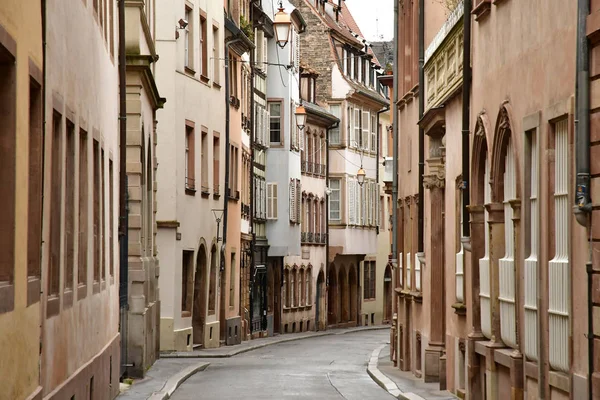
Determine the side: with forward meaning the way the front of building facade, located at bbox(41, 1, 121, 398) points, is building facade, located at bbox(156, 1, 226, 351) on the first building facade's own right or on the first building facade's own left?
on the first building facade's own left

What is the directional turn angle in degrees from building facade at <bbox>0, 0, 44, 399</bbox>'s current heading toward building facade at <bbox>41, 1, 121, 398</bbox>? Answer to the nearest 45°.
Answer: approximately 90° to its left

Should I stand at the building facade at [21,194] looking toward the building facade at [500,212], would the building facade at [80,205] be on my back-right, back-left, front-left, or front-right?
front-left

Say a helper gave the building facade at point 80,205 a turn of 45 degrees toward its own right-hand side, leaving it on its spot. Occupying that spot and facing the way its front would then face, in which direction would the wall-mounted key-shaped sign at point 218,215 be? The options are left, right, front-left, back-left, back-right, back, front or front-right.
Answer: back-left

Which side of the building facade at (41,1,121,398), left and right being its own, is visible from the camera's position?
right

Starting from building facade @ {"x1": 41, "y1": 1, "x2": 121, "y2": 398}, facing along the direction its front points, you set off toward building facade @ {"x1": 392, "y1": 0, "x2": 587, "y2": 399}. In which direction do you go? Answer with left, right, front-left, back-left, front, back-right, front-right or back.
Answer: front

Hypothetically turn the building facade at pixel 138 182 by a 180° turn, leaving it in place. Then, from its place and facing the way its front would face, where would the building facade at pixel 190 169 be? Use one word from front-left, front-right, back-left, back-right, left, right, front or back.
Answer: right

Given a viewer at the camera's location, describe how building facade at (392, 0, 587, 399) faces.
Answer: facing the viewer and to the left of the viewer

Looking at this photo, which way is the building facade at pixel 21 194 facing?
to the viewer's right

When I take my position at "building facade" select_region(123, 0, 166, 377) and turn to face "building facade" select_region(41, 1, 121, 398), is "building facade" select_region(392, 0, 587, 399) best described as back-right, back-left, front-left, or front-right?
front-left

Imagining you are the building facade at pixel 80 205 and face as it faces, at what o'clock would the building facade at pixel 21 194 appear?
the building facade at pixel 21 194 is roughly at 3 o'clock from the building facade at pixel 80 205.

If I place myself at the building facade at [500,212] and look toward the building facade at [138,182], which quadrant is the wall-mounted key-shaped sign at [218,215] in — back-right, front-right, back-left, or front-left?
front-right

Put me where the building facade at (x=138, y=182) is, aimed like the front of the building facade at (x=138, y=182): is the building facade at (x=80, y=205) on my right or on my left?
on my right

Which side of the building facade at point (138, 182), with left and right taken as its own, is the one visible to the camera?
right
